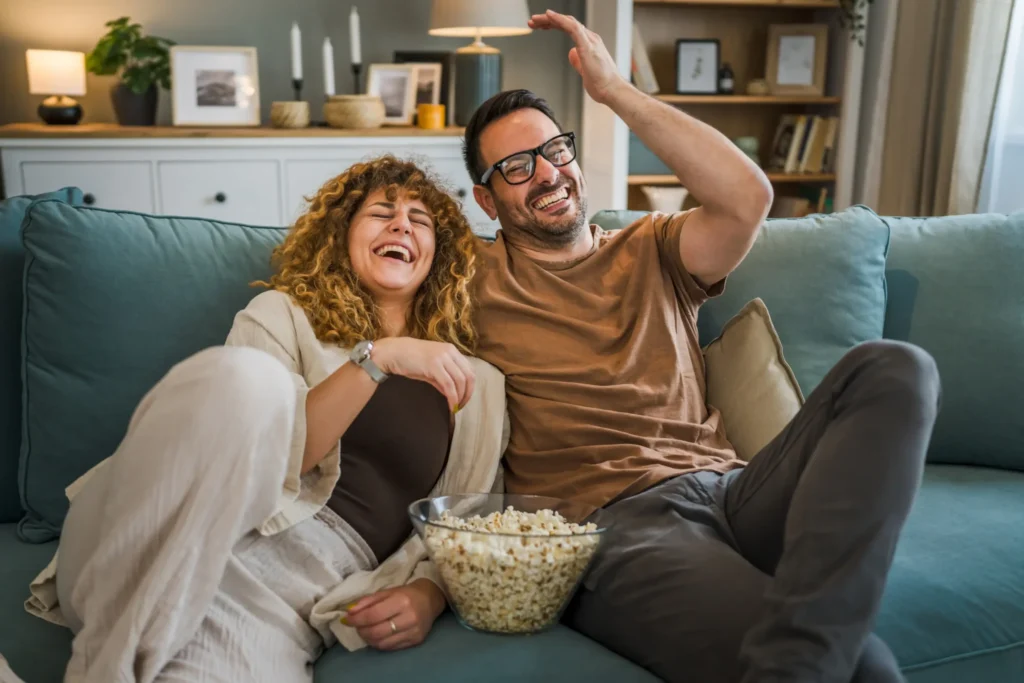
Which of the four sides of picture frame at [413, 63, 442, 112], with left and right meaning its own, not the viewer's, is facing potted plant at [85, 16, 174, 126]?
right

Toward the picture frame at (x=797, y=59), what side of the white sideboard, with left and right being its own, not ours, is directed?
left

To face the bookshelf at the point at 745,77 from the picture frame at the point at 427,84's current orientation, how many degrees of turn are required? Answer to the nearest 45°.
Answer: approximately 90° to its left

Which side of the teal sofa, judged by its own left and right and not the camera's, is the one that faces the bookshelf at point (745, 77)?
back

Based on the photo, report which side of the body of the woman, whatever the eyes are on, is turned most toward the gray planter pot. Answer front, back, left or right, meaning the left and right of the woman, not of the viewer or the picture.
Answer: back

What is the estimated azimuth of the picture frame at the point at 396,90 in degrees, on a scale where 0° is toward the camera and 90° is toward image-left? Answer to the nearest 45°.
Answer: approximately 0°

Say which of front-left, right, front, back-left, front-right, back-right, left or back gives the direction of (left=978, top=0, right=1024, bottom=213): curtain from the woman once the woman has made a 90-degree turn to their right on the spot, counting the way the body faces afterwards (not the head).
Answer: back-right

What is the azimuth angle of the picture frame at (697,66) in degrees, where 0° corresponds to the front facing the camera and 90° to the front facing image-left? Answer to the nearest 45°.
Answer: approximately 0°

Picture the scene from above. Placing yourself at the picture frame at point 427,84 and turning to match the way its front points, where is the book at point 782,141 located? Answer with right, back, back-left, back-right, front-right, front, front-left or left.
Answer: left

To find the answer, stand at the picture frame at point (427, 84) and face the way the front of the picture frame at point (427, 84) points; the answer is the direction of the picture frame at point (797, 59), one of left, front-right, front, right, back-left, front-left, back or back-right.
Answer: left

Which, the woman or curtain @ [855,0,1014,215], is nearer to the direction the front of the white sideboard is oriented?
the woman

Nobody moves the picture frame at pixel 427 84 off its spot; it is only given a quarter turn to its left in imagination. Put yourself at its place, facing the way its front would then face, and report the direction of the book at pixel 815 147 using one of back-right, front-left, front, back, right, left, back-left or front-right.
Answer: front
